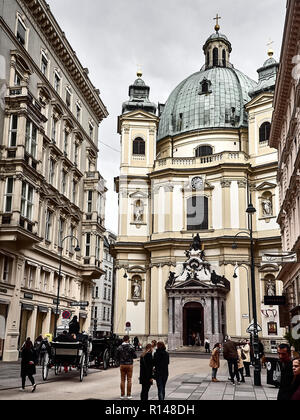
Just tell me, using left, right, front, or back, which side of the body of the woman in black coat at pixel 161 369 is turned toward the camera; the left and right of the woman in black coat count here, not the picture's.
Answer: back

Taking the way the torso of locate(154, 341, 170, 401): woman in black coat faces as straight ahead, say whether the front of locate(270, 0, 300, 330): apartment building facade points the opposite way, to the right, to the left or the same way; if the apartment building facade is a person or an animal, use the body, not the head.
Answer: to the left

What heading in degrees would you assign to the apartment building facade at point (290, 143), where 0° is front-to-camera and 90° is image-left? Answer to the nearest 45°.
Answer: approximately 90°

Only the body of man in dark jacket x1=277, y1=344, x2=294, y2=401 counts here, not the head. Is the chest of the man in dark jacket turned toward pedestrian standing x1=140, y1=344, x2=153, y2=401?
no

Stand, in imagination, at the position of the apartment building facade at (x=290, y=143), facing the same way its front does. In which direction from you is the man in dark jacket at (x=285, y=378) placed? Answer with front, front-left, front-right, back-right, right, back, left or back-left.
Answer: left

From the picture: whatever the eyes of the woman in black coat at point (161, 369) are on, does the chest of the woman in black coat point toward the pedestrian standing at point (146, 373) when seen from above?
no

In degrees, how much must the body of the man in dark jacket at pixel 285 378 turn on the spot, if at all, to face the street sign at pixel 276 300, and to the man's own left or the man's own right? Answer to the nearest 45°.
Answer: approximately 135° to the man's own right

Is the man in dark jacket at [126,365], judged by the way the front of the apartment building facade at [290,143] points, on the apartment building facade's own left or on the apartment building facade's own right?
on the apartment building facade's own left

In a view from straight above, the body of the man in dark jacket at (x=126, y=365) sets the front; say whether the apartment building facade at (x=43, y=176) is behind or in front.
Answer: in front
